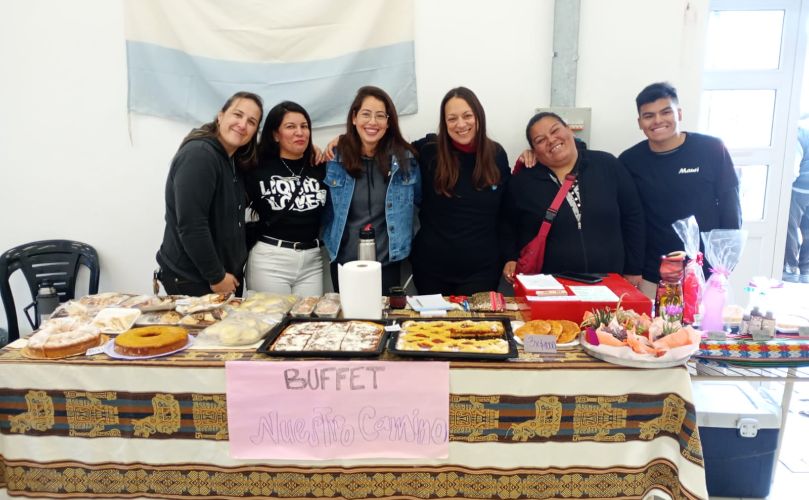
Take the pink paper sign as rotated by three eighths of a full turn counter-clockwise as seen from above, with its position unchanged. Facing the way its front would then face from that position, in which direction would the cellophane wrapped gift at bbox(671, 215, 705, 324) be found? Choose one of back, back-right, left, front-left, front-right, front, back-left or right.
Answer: front-right

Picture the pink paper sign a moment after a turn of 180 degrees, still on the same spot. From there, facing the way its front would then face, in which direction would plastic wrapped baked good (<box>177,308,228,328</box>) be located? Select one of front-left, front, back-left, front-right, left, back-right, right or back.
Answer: front-left

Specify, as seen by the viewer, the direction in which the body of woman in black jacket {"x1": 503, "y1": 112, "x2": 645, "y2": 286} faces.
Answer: toward the camera

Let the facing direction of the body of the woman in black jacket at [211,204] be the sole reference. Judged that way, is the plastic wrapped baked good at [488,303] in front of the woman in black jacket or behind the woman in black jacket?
in front

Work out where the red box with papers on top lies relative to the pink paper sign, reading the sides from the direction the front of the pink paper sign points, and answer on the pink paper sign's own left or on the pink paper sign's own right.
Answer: on the pink paper sign's own left

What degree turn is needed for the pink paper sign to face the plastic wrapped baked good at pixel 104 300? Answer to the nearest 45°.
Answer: approximately 135° to its right

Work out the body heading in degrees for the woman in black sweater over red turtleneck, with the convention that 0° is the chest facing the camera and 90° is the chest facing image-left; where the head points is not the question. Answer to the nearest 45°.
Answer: approximately 0°

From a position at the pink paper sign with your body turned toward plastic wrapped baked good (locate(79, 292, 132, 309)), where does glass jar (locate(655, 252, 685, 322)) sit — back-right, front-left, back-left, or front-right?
back-right

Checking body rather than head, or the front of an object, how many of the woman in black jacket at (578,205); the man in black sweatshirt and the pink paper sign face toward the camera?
3

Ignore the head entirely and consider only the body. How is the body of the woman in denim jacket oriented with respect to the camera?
toward the camera

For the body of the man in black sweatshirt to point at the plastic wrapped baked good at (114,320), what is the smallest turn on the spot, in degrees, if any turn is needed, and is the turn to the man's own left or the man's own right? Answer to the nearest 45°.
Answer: approximately 45° to the man's own right

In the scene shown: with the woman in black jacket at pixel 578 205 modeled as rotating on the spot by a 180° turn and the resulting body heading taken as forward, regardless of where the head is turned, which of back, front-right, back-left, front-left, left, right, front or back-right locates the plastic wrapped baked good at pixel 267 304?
back-left

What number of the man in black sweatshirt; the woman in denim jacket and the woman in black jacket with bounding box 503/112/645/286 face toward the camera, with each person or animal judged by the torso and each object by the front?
3

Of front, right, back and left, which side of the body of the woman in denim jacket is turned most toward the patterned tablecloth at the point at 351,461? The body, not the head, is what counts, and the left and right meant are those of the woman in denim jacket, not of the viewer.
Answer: front
